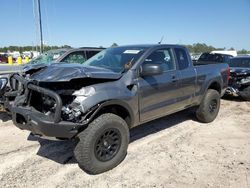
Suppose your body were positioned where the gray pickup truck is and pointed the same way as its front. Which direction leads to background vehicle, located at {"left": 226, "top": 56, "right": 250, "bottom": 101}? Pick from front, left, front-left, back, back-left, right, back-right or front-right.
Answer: back

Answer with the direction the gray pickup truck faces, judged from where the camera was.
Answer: facing the viewer and to the left of the viewer
